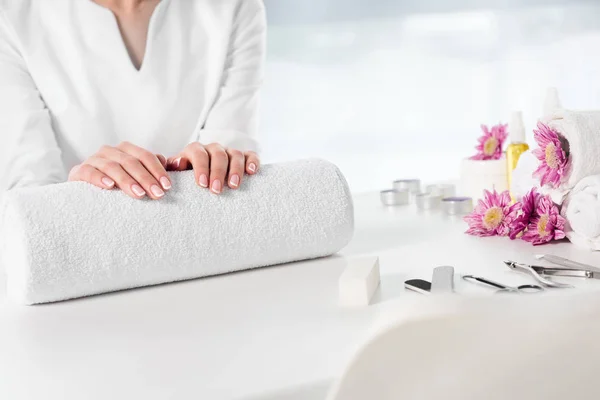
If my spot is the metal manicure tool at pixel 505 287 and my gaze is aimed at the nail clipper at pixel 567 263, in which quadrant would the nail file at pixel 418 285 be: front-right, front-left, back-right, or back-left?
back-left

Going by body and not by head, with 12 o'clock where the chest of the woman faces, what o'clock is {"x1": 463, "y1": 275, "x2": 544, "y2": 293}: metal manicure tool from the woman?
The metal manicure tool is roughly at 11 o'clock from the woman.

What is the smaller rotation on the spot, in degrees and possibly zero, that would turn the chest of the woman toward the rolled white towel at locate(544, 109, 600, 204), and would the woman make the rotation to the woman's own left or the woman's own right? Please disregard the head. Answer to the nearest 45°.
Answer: approximately 45° to the woman's own left

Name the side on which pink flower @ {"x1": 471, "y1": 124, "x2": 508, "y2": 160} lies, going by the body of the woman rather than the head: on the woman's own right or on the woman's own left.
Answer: on the woman's own left

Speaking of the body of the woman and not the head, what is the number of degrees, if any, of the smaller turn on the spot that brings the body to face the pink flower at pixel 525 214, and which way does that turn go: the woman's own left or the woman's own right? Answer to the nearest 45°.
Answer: approximately 45° to the woman's own left

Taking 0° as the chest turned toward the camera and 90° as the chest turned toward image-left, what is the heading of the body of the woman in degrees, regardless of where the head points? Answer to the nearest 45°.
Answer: approximately 0°

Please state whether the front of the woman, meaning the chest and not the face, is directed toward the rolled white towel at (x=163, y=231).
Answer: yes

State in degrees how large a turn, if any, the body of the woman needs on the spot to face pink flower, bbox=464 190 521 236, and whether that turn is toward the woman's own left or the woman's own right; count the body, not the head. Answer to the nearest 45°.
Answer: approximately 45° to the woman's own left

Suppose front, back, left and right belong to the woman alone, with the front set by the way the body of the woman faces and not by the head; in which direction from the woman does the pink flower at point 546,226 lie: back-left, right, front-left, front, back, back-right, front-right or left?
front-left

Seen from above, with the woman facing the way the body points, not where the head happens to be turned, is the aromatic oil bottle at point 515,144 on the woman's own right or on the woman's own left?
on the woman's own left
